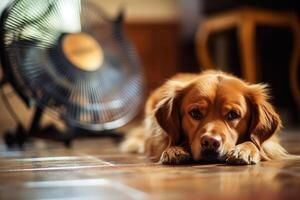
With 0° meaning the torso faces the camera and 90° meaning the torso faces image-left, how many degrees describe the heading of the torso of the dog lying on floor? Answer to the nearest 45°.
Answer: approximately 0°

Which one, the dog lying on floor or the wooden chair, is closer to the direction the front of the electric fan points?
the dog lying on floor

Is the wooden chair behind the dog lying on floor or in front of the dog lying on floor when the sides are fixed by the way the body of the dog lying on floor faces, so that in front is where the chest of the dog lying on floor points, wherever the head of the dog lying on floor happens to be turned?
behind

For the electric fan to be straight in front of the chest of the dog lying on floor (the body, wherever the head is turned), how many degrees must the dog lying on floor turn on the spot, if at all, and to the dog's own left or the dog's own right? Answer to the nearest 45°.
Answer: approximately 135° to the dog's own right

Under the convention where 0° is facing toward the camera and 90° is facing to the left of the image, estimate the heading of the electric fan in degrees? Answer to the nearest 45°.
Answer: approximately 315°

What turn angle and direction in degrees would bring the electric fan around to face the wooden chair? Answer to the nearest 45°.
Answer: approximately 90° to its left
